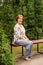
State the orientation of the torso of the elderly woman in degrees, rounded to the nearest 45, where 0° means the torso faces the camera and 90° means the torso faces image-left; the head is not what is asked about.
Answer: approximately 315°
